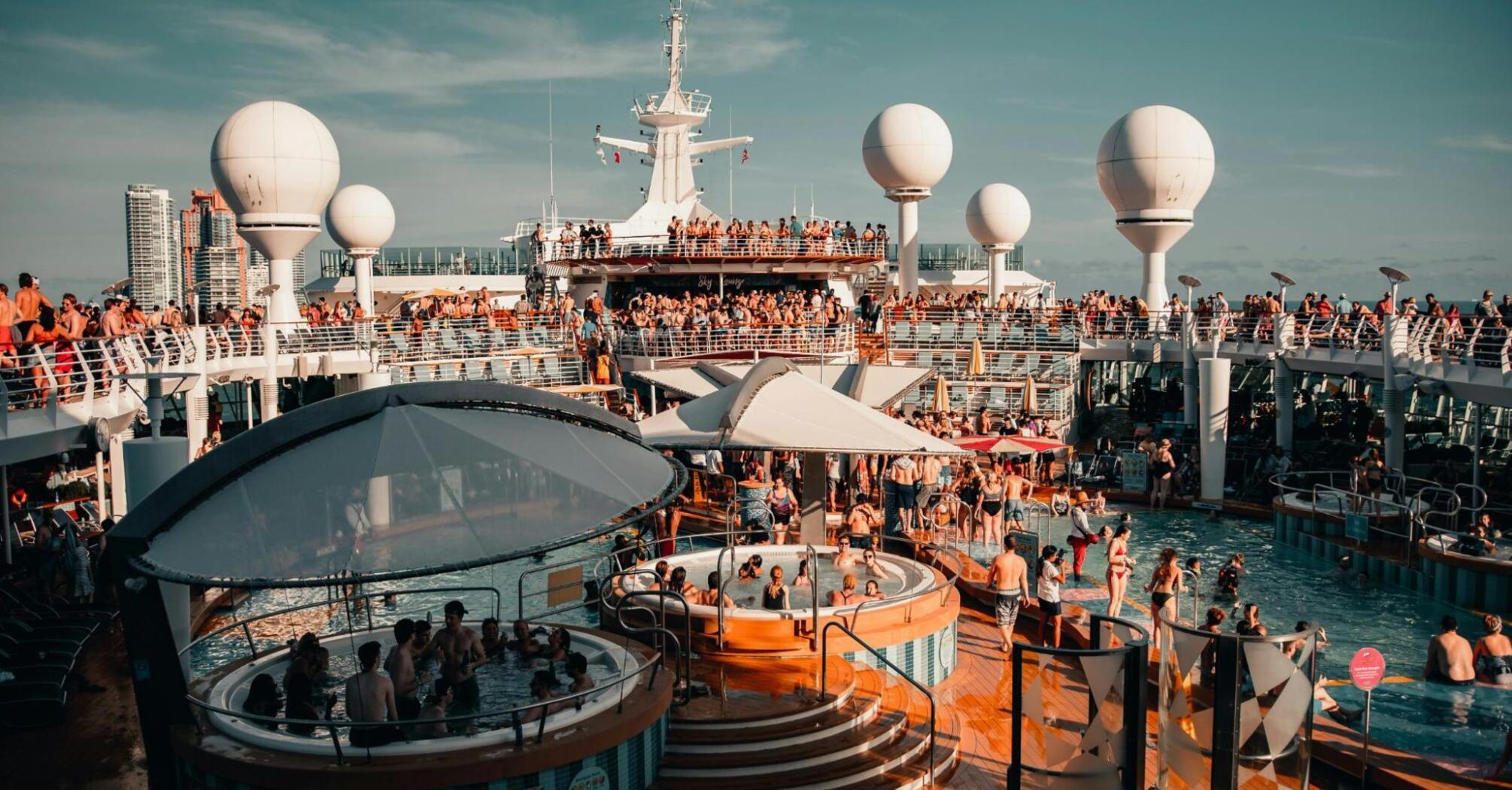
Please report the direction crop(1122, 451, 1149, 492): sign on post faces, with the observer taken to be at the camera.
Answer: facing the viewer

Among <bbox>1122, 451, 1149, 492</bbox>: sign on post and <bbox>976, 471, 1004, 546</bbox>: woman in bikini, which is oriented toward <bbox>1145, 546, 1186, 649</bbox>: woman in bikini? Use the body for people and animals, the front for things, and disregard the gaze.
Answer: the sign on post

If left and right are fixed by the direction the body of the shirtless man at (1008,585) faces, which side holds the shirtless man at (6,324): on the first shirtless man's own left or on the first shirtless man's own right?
on the first shirtless man's own left

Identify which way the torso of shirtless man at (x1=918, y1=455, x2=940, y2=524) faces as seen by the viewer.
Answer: away from the camera

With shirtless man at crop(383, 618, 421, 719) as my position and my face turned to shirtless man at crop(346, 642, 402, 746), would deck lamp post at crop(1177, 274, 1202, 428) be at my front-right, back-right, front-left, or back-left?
back-left

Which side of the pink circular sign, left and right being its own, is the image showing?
front

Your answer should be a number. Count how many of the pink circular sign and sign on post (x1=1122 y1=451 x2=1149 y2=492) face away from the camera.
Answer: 0

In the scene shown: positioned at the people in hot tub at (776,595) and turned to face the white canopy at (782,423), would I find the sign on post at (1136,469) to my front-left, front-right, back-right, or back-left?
front-right
